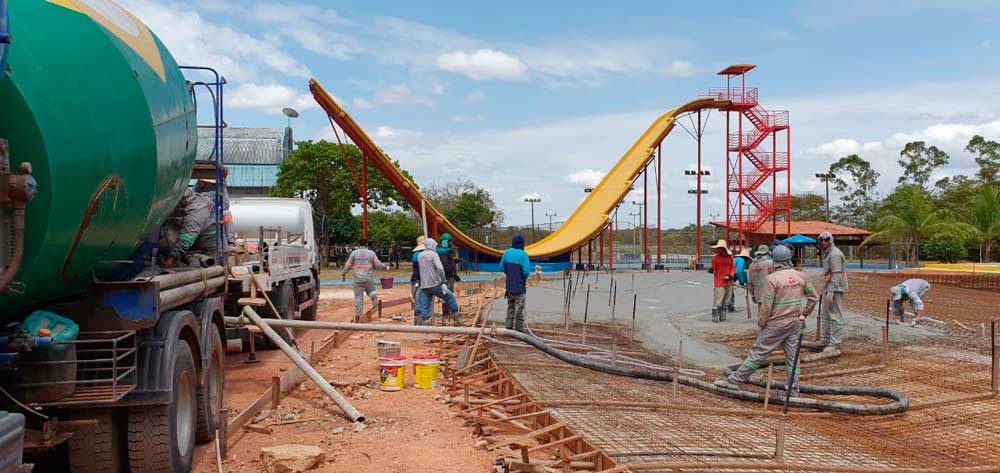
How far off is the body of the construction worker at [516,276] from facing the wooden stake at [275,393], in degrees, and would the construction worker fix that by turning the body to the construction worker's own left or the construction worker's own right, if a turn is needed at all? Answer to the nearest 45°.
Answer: approximately 135° to the construction worker's own left

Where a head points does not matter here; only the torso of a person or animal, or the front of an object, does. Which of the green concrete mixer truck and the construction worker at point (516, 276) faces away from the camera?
the construction worker

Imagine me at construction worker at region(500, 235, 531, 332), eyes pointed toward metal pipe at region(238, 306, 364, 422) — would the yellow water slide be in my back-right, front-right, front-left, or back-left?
back-right

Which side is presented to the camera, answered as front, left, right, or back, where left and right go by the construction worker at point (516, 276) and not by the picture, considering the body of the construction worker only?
back

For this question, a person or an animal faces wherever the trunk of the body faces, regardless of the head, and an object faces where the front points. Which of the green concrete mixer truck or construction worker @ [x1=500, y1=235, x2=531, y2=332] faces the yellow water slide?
the construction worker

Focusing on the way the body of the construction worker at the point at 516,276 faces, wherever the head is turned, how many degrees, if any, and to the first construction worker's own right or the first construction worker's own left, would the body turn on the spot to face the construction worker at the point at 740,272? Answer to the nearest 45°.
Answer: approximately 45° to the first construction worker's own right

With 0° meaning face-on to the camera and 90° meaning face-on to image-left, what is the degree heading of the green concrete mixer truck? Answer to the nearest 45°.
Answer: approximately 45°

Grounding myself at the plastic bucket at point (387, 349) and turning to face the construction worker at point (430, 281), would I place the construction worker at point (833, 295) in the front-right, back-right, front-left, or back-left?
front-right

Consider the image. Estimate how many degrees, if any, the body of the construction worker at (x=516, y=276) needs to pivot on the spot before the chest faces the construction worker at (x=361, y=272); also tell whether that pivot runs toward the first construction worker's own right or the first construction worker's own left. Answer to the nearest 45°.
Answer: approximately 45° to the first construction worker's own left
